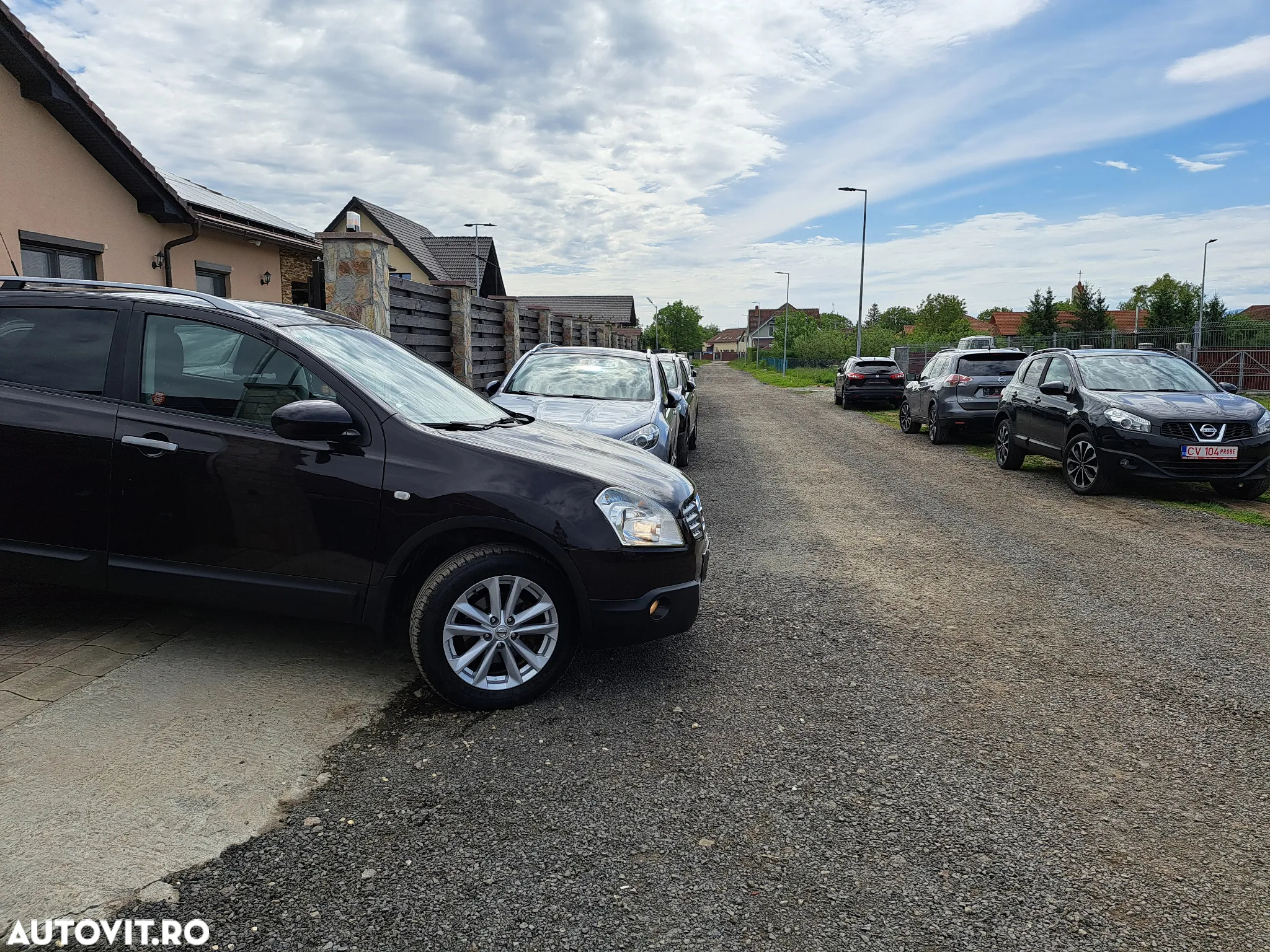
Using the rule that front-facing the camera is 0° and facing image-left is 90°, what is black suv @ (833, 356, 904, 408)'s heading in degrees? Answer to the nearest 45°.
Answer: approximately 180°

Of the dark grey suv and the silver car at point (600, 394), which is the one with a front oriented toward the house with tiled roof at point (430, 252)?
the dark grey suv

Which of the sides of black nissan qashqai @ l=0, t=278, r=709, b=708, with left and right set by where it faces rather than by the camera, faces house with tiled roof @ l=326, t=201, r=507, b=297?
left

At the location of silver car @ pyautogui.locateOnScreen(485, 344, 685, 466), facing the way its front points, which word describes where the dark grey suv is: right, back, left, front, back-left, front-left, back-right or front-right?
back-left

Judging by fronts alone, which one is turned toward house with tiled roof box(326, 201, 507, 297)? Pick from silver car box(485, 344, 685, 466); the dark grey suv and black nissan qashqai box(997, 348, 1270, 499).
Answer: the dark grey suv

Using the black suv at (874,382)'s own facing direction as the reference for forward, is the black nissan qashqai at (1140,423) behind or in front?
behind

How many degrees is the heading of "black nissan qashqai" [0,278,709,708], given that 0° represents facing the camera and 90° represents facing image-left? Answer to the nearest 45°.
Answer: approximately 270°

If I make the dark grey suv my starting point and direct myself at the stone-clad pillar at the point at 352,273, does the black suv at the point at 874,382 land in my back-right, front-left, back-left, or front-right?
back-right

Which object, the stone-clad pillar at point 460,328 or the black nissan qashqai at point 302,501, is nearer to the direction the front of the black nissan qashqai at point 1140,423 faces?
the black nissan qashqai

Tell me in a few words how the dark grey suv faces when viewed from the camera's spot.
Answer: facing away from the viewer and to the left of the viewer

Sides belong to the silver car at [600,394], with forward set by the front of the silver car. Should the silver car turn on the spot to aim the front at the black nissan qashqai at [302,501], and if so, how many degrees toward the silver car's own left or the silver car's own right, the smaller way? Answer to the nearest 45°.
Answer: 0° — it already faces it

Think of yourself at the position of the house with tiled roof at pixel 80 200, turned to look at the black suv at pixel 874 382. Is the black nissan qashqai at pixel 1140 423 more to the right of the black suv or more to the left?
right

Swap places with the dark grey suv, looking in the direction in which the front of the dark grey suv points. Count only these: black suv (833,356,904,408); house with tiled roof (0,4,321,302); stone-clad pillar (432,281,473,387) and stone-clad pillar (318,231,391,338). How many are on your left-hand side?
3

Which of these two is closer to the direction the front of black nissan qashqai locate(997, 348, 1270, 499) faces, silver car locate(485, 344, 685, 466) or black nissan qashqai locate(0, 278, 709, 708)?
the black nissan qashqai
